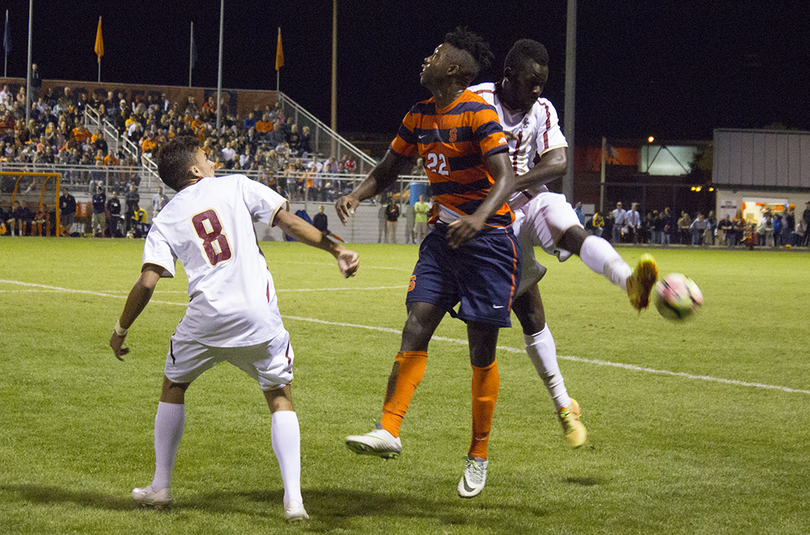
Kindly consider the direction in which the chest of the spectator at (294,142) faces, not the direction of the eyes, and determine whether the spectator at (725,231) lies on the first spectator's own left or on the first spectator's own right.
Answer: on the first spectator's own left

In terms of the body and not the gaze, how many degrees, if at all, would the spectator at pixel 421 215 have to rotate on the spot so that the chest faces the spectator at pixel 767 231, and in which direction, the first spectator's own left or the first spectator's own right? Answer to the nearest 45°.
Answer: approximately 135° to the first spectator's own left

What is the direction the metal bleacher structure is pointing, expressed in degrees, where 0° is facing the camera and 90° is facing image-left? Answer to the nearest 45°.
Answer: approximately 0°

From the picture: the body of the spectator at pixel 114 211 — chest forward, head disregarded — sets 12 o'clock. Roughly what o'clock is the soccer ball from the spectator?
The soccer ball is roughly at 12 o'clock from the spectator.

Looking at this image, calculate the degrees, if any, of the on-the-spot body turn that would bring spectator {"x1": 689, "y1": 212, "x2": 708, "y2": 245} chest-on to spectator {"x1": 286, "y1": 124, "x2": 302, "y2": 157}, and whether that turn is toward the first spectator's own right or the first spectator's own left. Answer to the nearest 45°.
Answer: approximately 45° to the first spectator's own right

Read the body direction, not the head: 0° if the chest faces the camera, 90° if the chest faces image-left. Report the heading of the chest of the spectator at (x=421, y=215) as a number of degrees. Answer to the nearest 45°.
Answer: approximately 0°
